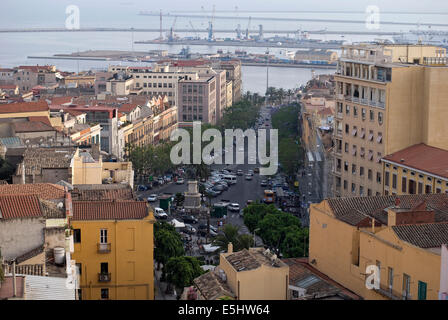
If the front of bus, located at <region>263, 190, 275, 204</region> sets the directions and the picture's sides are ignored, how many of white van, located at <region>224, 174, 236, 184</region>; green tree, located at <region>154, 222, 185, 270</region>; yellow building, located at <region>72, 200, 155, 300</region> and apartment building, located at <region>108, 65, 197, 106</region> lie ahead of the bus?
2

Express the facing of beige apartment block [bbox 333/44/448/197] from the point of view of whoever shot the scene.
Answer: facing the viewer and to the left of the viewer

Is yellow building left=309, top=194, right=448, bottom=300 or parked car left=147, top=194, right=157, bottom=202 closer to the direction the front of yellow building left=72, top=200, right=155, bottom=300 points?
the yellow building

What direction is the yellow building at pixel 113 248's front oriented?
toward the camera
